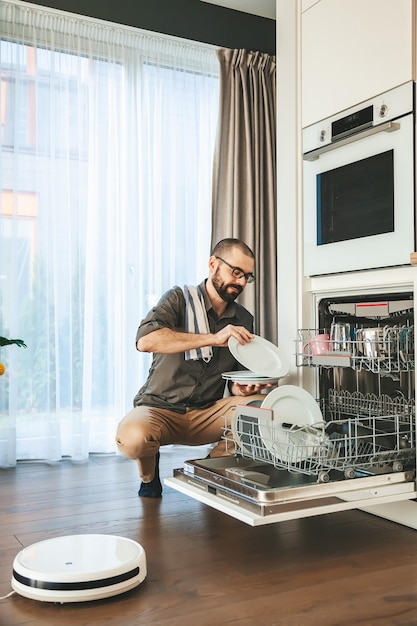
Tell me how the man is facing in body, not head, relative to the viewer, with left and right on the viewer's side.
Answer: facing the viewer and to the right of the viewer

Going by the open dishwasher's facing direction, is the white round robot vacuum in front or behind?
in front

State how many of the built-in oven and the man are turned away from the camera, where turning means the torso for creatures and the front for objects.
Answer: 0

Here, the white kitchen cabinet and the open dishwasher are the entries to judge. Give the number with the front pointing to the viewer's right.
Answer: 0

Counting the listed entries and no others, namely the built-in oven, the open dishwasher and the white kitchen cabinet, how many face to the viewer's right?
0

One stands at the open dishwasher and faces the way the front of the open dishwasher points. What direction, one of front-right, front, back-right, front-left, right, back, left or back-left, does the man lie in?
right

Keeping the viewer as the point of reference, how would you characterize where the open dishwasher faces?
facing the viewer and to the left of the viewer

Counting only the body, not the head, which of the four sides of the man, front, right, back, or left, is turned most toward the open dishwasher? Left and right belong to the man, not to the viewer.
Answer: front

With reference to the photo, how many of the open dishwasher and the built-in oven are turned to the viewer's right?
0
